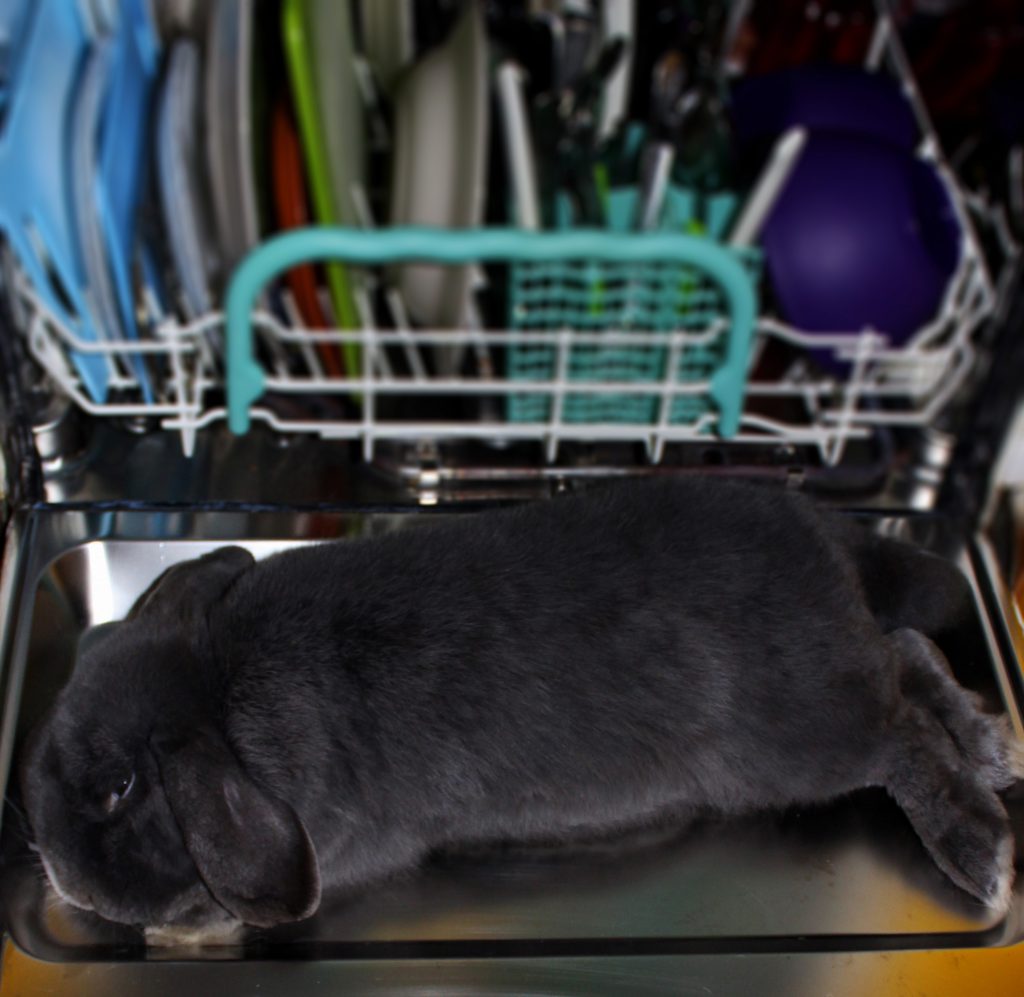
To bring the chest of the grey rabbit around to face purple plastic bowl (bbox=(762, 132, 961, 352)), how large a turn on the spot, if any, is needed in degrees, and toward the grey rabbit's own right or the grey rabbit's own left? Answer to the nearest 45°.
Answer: approximately 135° to the grey rabbit's own right

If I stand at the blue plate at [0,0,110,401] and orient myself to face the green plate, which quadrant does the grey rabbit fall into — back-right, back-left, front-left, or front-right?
front-right

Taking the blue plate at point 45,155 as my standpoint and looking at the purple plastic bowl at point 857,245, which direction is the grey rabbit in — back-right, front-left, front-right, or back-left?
front-right

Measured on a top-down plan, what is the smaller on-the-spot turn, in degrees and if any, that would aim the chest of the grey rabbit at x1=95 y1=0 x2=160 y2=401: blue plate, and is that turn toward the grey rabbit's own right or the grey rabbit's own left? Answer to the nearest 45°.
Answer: approximately 45° to the grey rabbit's own right

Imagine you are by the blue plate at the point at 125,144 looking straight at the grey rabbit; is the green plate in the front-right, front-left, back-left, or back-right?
front-left

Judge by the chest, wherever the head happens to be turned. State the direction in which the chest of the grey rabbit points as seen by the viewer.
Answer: to the viewer's left

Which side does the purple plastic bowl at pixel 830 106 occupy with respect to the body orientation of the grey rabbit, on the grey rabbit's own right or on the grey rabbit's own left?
on the grey rabbit's own right

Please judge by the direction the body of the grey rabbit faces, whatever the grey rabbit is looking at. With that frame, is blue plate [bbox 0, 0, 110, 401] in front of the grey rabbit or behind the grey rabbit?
in front
